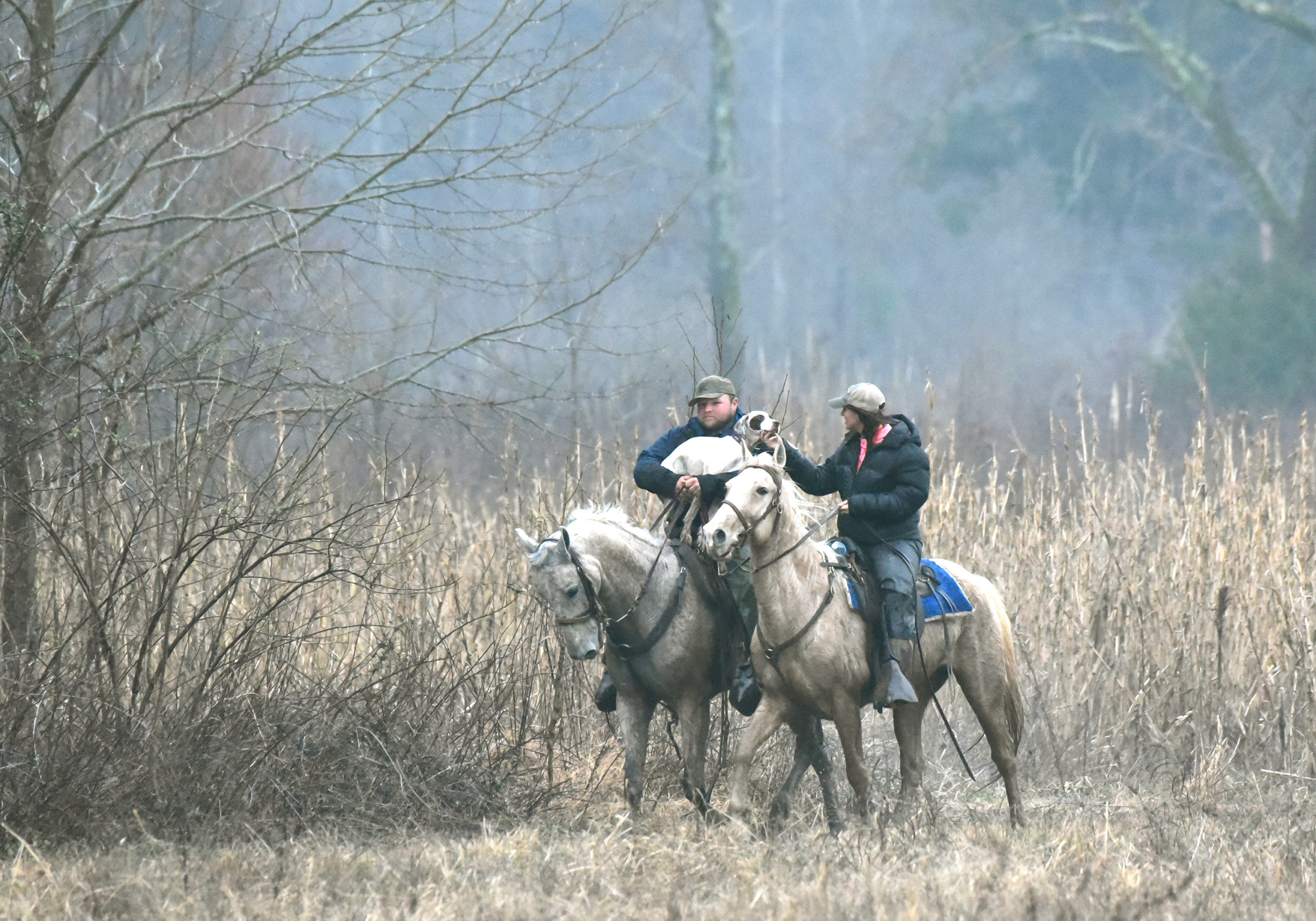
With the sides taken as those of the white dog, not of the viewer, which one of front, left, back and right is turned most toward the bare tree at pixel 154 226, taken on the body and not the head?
back

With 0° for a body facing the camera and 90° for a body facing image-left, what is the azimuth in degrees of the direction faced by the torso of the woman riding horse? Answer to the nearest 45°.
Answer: approximately 45°

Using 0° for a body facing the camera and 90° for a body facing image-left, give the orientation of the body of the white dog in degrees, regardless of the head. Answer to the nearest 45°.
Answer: approximately 270°

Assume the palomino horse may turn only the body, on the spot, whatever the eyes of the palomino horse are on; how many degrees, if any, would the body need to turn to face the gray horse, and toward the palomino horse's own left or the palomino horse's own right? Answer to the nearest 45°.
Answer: approximately 45° to the palomino horse's own right

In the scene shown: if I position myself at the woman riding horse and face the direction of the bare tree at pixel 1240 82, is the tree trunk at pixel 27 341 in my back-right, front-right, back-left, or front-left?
back-left

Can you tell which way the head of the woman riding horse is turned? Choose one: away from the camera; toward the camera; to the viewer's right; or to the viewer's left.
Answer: to the viewer's left

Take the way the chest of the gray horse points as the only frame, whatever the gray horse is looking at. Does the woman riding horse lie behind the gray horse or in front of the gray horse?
behind

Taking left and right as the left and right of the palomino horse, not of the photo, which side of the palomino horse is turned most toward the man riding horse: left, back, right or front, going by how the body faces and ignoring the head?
right

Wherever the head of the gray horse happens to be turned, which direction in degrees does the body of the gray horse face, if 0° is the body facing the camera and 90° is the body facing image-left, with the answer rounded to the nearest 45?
approximately 45°

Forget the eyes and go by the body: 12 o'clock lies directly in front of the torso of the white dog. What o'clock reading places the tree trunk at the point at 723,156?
The tree trunk is roughly at 9 o'clock from the white dog.
